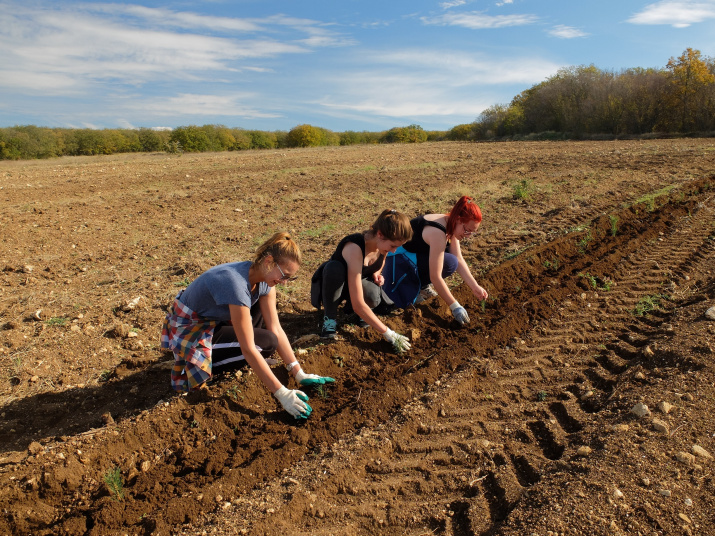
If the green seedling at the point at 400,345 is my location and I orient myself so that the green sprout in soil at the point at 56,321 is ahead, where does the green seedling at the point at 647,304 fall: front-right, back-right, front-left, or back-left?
back-right

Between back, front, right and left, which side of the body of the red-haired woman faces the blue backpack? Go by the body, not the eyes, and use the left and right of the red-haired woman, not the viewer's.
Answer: back

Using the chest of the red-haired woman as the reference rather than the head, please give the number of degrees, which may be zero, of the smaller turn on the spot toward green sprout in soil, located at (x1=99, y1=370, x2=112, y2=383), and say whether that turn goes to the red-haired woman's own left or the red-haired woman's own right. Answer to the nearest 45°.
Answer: approximately 135° to the red-haired woman's own right

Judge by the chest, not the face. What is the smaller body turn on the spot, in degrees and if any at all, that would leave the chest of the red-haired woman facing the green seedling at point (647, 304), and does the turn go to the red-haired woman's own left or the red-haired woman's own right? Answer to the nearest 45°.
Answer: approximately 45° to the red-haired woman's own left

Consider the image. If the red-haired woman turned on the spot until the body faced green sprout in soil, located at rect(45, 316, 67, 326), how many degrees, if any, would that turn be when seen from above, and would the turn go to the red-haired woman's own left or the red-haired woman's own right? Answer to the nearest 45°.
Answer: approximately 135° to the red-haired woman's own right

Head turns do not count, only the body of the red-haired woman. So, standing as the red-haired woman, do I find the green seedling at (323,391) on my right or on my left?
on my right

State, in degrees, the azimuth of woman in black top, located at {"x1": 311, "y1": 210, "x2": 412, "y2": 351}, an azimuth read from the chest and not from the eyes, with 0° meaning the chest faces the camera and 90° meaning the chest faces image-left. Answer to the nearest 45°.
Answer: approximately 315°

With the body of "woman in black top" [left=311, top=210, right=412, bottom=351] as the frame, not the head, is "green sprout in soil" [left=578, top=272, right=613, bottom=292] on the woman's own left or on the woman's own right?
on the woman's own left
